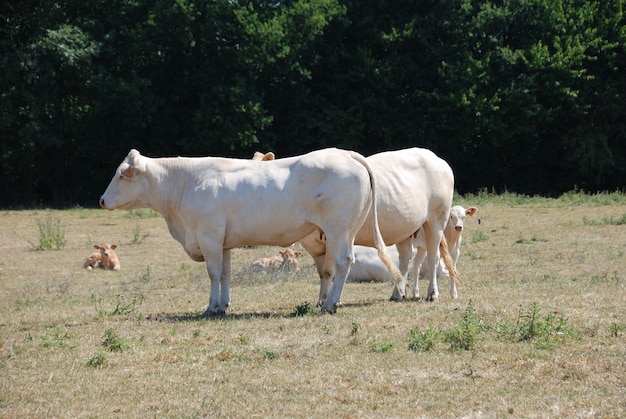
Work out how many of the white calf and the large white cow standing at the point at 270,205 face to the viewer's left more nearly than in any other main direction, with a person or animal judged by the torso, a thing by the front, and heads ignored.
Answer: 1

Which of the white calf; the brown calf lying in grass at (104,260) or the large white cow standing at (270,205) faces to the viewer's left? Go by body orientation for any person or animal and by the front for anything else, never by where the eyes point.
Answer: the large white cow standing

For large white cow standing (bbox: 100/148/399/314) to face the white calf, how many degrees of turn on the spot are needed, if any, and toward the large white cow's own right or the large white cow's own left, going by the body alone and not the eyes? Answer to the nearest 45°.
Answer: approximately 135° to the large white cow's own right

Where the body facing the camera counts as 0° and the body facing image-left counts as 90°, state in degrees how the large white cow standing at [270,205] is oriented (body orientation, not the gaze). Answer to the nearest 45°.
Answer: approximately 90°

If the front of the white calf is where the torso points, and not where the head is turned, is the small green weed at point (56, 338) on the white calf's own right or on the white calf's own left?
on the white calf's own right

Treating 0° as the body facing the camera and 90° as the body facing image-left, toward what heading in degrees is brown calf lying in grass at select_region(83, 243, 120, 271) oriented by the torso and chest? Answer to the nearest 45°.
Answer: approximately 315°

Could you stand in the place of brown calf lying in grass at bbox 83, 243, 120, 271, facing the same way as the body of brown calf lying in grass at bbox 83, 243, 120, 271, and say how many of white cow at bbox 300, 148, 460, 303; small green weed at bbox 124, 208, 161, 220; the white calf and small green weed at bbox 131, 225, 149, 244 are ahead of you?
2

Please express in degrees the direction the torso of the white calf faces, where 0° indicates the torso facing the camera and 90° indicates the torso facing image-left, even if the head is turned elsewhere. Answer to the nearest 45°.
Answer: approximately 315°

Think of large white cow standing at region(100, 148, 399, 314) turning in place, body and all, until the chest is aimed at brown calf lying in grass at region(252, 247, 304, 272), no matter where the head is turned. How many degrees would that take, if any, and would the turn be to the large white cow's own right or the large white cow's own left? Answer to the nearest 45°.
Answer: approximately 90° to the large white cow's own right

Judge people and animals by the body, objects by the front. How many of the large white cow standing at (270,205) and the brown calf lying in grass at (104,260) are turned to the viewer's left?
1

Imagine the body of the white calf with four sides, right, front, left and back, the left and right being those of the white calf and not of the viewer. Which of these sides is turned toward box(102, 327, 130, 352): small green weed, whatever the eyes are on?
right

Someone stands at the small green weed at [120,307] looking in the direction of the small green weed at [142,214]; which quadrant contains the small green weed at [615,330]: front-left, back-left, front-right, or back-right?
back-right
